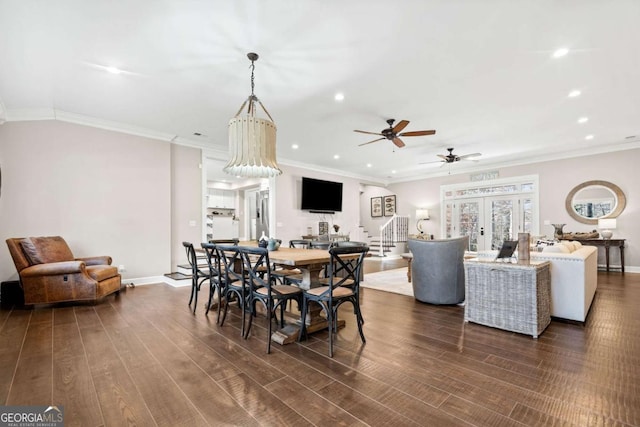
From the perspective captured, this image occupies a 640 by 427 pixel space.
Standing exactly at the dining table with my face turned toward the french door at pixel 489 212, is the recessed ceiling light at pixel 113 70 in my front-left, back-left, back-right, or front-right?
back-left

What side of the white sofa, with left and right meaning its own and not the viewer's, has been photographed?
left

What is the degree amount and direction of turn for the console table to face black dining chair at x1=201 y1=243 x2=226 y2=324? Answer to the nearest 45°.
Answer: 0° — it already faces it

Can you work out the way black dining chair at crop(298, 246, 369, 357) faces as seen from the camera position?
facing away from the viewer and to the left of the viewer

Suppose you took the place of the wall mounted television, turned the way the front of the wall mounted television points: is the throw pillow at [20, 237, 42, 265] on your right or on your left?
on your right

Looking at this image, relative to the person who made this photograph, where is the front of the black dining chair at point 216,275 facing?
facing away from the viewer and to the right of the viewer

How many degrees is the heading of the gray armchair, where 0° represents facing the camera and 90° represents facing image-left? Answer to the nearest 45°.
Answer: approximately 180°

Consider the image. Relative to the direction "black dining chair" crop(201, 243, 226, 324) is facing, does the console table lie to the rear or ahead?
ahead

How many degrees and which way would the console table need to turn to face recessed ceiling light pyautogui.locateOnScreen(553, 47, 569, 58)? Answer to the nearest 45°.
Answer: approximately 45° to its left
